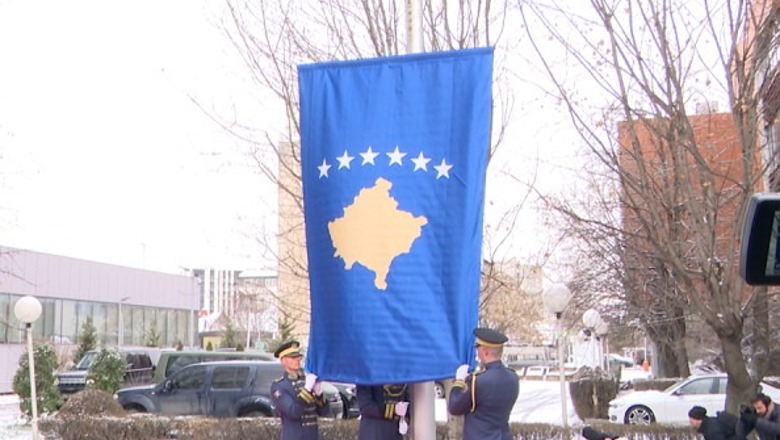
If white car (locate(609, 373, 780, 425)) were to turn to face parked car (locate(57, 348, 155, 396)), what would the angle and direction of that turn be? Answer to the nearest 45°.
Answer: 0° — it already faces it

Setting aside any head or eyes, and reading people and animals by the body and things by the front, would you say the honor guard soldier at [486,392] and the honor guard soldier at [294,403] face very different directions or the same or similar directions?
very different directions

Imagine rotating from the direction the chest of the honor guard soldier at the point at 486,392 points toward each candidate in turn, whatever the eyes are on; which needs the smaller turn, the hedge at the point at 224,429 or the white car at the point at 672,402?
the hedge

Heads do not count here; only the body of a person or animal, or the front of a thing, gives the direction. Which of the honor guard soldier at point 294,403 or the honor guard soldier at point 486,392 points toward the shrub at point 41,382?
the honor guard soldier at point 486,392

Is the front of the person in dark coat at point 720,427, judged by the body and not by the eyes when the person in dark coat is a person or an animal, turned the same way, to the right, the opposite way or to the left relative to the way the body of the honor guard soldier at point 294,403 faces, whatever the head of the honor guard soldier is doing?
the opposite way

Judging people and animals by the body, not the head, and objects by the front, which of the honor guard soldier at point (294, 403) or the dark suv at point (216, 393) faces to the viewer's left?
the dark suv

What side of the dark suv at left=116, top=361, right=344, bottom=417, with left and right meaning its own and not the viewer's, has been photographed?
left

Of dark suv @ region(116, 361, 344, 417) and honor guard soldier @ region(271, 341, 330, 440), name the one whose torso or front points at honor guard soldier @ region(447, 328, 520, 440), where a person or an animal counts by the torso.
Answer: honor guard soldier @ region(271, 341, 330, 440)

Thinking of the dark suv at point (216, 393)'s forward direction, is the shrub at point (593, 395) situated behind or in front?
behind

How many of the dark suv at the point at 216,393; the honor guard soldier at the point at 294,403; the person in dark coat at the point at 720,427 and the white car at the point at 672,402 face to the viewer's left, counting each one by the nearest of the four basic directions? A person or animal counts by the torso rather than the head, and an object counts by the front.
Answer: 3

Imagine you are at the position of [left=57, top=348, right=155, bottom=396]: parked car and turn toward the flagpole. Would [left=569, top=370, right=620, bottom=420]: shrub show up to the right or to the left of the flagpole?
left

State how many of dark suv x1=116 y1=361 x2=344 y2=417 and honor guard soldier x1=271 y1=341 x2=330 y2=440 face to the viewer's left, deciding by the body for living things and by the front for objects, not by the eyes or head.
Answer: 1

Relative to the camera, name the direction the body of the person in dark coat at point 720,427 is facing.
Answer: to the viewer's left

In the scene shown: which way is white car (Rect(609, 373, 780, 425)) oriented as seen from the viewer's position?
to the viewer's left
